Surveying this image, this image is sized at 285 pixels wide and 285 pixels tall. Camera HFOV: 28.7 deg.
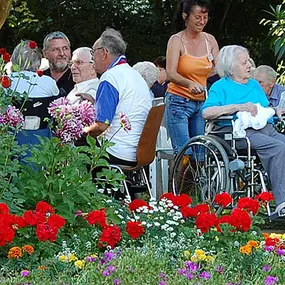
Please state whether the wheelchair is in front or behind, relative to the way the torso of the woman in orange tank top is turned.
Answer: in front

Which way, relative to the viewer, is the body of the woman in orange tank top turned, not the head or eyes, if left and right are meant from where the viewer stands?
facing the viewer and to the right of the viewer

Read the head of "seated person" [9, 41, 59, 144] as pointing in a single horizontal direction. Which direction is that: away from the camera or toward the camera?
away from the camera

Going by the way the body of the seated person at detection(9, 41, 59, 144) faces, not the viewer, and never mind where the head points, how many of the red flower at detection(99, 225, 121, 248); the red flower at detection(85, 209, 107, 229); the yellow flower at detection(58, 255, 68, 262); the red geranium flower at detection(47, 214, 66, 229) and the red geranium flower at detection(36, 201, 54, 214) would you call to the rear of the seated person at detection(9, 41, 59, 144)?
5

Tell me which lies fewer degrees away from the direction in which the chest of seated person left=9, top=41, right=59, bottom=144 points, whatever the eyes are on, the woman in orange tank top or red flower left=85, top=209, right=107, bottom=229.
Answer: the woman in orange tank top

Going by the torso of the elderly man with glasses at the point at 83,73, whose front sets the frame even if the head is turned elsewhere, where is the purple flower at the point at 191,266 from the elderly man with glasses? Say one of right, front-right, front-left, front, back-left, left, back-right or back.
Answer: front-left

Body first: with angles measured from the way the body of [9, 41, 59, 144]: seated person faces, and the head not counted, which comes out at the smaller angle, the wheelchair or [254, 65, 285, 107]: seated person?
the seated person

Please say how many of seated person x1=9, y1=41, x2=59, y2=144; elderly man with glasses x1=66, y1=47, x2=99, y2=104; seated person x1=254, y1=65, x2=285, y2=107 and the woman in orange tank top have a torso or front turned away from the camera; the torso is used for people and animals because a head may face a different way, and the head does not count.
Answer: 1

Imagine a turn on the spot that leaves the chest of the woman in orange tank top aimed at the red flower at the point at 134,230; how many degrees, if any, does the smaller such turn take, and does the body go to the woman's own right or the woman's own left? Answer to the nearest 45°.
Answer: approximately 45° to the woman's own right

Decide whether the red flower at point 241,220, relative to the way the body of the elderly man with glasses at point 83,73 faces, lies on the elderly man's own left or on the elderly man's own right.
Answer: on the elderly man's own left

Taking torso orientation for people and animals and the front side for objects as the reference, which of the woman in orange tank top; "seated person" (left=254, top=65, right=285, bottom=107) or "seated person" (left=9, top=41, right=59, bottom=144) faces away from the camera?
"seated person" (left=9, top=41, right=59, bottom=144)

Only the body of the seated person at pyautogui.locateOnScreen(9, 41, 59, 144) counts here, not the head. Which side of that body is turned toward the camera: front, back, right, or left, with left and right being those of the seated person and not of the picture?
back

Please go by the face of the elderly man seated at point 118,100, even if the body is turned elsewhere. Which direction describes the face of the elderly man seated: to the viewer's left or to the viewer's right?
to the viewer's left

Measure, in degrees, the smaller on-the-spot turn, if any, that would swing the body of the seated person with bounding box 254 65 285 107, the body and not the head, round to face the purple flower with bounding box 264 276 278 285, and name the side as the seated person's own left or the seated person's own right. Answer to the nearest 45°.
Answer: approximately 45° to the seated person's own left

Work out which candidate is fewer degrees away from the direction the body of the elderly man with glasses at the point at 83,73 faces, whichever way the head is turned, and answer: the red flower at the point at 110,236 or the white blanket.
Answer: the red flower

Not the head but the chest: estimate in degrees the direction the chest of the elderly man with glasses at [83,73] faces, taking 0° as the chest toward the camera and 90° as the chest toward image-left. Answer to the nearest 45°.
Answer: approximately 45°

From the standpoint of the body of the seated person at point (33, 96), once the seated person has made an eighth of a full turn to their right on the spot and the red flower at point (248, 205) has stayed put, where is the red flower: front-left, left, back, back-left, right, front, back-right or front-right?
right

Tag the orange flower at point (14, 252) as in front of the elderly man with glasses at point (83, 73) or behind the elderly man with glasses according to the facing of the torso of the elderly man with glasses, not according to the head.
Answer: in front
